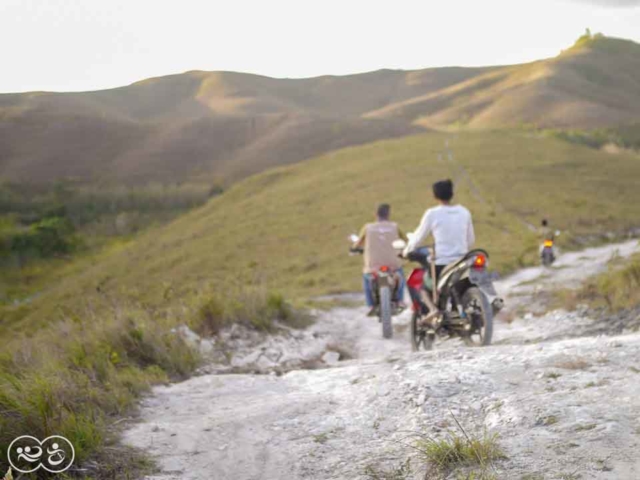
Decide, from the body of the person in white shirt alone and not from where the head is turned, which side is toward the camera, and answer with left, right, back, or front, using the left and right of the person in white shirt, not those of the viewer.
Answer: back

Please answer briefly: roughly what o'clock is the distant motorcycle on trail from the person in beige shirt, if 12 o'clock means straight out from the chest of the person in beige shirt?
The distant motorcycle on trail is roughly at 1 o'clock from the person in beige shirt.

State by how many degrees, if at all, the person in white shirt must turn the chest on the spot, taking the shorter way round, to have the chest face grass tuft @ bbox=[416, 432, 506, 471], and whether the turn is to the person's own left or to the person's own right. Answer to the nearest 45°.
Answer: approximately 180°

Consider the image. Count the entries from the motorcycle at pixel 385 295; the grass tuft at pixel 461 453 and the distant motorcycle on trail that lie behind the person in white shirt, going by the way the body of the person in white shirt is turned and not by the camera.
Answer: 1

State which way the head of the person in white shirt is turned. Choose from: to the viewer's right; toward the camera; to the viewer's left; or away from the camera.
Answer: away from the camera

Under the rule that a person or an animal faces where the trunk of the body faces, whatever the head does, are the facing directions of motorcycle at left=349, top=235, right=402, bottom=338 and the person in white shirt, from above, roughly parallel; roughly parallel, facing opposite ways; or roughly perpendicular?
roughly parallel

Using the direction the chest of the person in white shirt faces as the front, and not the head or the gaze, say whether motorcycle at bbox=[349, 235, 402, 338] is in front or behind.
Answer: in front

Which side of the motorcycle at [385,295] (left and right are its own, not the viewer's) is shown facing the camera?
back

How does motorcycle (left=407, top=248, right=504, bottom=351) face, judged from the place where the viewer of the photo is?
facing away from the viewer and to the left of the viewer

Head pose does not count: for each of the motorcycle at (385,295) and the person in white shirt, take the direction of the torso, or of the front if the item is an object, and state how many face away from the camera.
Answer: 2

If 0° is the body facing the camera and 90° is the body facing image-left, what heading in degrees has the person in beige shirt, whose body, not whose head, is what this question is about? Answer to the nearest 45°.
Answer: approximately 180°

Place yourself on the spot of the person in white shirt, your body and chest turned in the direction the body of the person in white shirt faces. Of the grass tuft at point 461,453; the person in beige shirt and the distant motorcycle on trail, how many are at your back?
1
